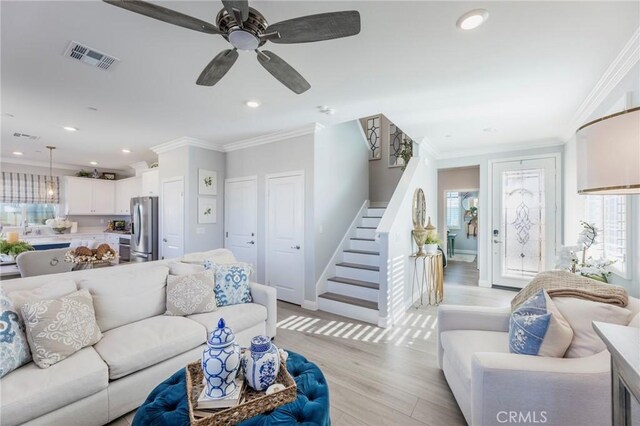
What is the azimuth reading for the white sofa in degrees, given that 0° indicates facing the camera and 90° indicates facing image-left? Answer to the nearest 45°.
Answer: approximately 315°

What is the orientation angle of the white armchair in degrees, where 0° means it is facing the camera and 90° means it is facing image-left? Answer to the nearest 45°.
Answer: approximately 90°

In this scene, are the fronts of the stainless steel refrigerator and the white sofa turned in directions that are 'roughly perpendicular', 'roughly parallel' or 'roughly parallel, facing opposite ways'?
roughly perpendicular

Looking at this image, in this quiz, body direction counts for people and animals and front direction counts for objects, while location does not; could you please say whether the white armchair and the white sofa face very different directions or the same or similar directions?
very different directions

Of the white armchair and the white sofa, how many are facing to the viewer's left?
1

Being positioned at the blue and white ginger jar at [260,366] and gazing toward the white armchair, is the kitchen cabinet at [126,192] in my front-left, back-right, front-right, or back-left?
back-left

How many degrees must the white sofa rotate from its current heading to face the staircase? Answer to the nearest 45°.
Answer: approximately 45° to its left
